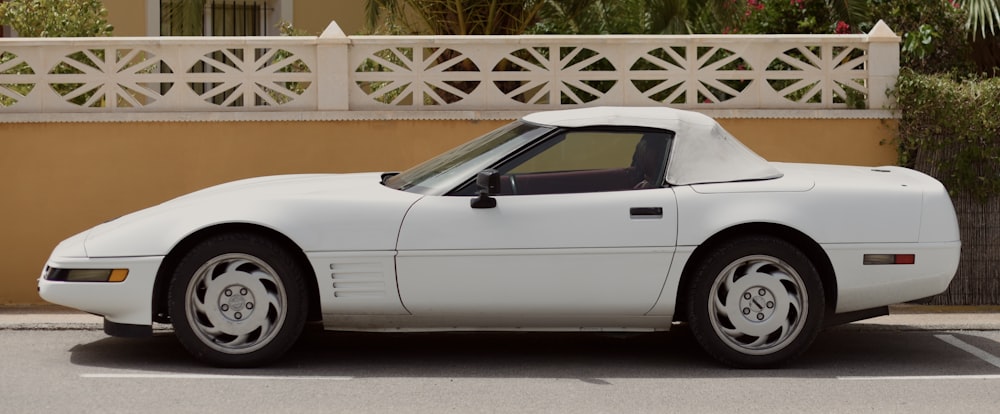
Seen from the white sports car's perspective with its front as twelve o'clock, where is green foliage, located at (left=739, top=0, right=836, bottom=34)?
The green foliage is roughly at 4 o'clock from the white sports car.

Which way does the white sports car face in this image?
to the viewer's left

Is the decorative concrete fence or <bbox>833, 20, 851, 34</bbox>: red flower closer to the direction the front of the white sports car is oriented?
the decorative concrete fence

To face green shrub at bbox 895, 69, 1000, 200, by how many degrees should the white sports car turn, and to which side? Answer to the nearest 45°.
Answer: approximately 135° to its right

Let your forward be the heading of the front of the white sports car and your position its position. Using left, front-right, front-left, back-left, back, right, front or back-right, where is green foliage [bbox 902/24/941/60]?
back-right

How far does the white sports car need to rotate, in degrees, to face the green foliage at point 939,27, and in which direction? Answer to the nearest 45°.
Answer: approximately 135° to its right

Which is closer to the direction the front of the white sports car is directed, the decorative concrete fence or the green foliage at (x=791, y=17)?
the decorative concrete fence

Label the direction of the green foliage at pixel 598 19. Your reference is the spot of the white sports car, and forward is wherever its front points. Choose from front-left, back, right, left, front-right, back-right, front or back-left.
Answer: right

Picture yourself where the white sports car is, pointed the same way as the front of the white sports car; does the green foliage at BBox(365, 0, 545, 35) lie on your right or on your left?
on your right

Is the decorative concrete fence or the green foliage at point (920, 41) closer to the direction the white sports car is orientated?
the decorative concrete fence
